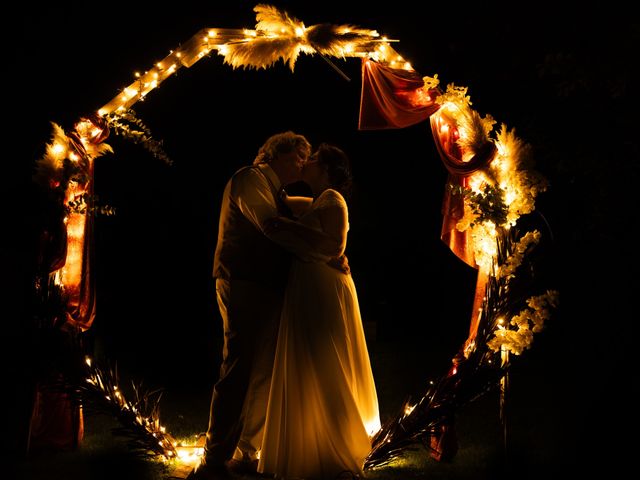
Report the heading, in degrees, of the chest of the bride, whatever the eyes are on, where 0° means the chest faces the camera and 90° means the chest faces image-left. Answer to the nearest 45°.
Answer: approximately 90°

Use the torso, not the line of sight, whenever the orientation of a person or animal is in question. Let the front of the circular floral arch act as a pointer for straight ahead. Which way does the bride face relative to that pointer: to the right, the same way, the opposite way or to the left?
to the right

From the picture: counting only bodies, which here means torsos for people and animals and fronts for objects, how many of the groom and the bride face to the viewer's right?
1

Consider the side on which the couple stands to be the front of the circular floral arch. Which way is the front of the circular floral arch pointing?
toward the camera

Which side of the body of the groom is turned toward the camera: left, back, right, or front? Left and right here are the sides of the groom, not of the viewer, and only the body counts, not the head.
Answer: right

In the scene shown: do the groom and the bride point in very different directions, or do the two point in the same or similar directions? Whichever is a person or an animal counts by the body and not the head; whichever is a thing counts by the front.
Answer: very different directions

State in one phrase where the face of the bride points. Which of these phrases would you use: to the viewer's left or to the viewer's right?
to the viewer's left

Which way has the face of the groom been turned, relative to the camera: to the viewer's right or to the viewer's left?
to the viewer's right

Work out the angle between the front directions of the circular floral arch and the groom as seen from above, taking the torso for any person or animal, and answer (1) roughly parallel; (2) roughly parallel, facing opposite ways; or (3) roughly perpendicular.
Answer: roughly perpendicular
